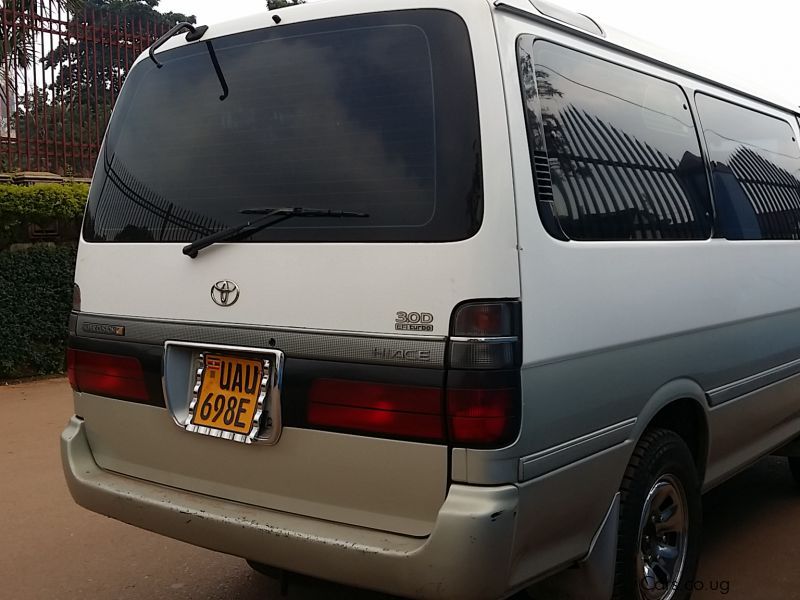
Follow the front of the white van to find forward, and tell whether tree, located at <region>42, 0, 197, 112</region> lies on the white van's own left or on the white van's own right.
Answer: on the white van's own left

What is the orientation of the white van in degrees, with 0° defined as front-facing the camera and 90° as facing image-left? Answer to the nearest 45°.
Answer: approximately 225°

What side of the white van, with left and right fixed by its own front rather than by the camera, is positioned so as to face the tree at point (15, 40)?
left

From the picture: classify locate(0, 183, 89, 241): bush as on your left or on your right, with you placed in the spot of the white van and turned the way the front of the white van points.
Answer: on your left
